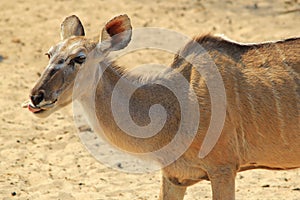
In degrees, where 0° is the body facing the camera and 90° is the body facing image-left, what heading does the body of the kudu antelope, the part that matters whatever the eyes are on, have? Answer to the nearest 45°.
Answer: approximately 90°
